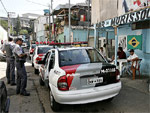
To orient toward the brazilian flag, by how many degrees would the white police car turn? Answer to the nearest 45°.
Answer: approximately 90° to its right

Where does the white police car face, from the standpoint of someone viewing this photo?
facing away from the viewer and to the left of the viewer
